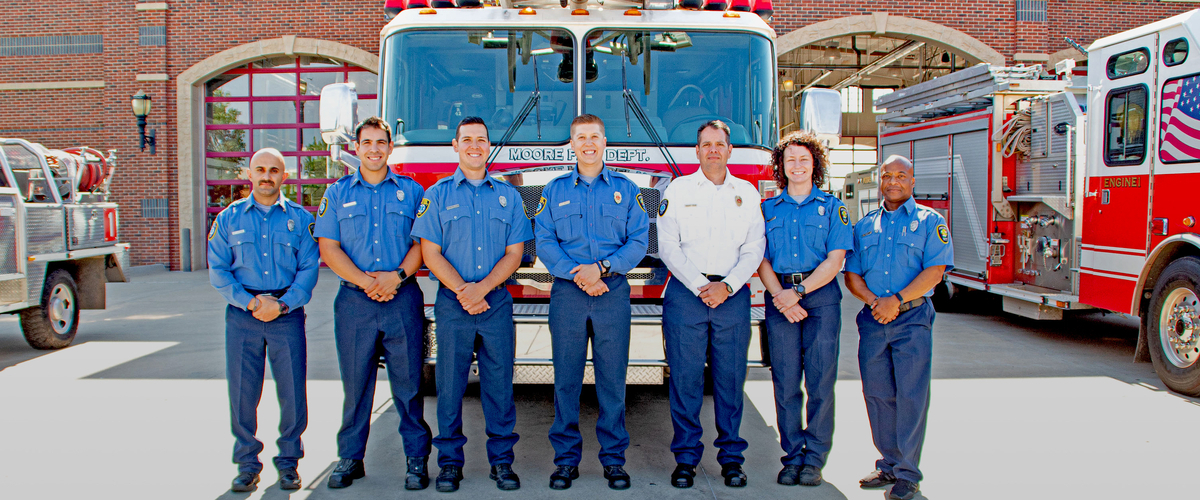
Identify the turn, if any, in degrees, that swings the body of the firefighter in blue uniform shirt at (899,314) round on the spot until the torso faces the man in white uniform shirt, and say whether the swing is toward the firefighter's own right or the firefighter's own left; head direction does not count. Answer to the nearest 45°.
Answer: approximately 45° to the firefighter's own right

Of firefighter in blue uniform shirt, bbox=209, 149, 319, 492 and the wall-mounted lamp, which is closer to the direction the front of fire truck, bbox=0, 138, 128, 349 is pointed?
the firefighter in blue uniform shirt

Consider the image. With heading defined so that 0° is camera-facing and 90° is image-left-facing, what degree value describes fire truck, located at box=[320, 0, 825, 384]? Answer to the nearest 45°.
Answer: approximately 0°

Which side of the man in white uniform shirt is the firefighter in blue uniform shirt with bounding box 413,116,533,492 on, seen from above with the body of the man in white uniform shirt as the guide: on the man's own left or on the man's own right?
on the man's own right

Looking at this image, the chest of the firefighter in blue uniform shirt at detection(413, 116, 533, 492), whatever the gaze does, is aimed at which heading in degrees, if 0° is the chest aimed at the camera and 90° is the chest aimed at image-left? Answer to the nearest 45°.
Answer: approximately 0°

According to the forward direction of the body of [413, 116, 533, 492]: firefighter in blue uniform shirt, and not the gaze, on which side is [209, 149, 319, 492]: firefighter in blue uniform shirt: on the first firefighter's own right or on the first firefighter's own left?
on the first firefighter's own right

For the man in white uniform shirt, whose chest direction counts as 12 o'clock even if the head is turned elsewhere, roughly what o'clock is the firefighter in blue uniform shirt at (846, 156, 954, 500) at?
The firefighter in blue uniform shirt is roughly at 9 o'clock from the man in white uniform shirt.

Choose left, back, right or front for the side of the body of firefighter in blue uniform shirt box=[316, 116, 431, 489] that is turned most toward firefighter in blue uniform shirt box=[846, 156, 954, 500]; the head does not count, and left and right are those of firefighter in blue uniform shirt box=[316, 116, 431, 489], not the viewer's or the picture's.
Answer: left
